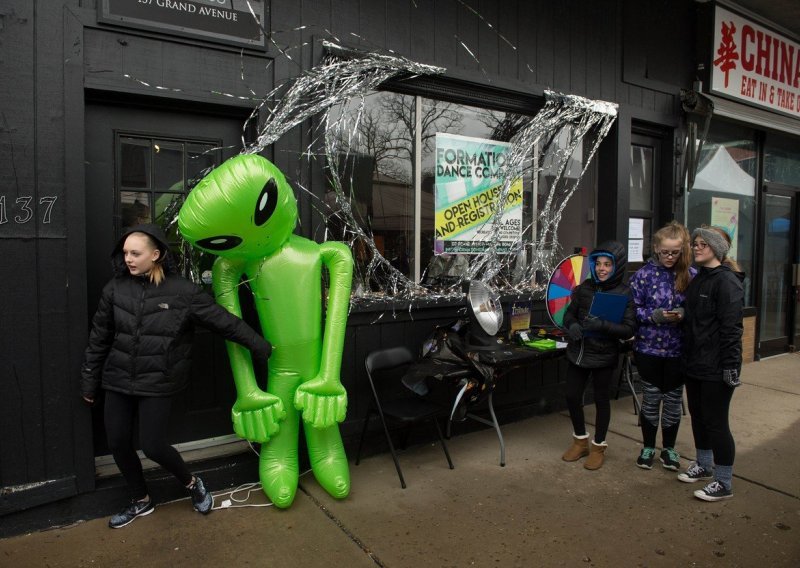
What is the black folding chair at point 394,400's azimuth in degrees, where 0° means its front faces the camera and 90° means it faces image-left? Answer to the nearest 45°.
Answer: approximately 315°

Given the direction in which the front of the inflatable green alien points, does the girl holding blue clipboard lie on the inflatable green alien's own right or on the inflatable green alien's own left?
on the inflatable green alien's own left

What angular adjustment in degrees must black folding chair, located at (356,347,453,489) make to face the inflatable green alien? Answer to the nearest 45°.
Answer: approximately 90° to its right

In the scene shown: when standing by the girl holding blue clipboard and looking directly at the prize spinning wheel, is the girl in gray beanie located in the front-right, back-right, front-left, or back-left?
back-right

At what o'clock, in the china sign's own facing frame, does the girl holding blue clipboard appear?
The girl holding blue clipboard is roughly at 2 o'clock from the china sign.

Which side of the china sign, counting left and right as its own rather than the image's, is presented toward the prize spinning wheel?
right
